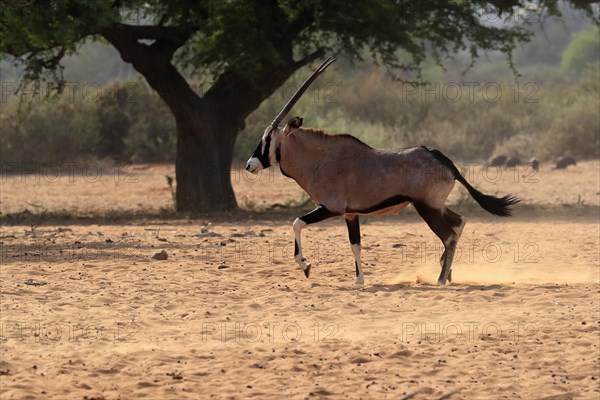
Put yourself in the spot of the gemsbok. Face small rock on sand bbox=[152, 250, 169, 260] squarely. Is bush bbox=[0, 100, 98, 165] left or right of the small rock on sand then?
right

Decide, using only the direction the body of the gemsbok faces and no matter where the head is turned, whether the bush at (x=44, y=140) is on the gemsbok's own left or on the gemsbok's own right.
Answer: on the gemsbok's own right

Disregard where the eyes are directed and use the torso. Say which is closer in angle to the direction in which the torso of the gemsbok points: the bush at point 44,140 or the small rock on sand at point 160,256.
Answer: the small rock on sand

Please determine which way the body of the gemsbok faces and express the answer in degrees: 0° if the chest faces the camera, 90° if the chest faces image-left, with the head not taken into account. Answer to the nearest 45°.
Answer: approximately 90°

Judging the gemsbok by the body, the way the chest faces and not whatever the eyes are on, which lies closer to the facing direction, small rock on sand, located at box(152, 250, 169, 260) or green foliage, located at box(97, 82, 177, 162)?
the small rock on sand

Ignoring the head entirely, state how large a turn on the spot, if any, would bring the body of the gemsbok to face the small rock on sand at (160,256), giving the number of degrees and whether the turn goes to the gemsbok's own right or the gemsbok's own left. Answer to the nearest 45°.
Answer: approximately 45° to the gemsbok's own right

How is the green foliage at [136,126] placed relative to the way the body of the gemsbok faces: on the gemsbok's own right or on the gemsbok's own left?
on the gemsbok's own right
